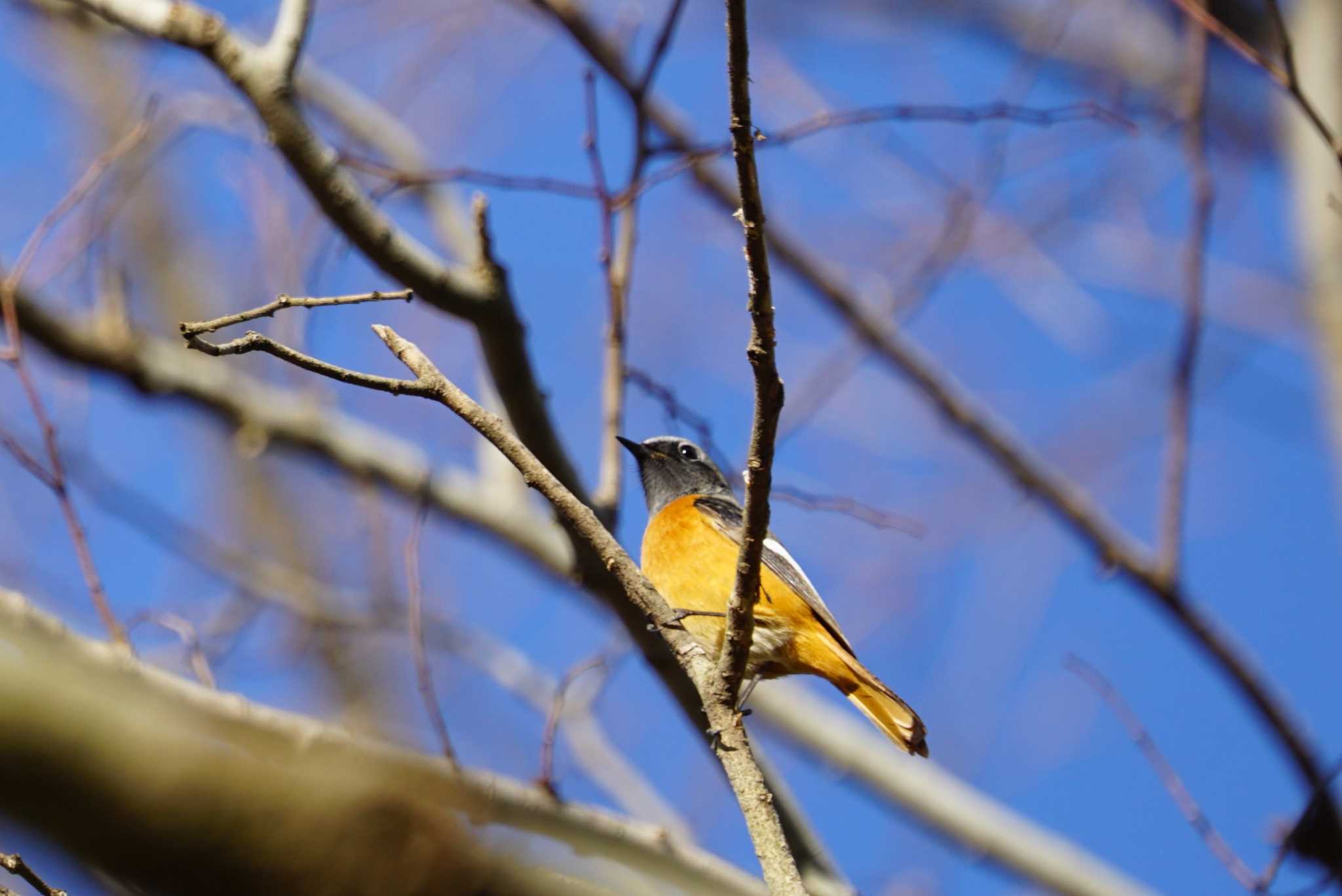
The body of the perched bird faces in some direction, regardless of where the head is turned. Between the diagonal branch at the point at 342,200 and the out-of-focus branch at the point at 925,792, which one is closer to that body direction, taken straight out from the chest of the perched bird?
the diagonal branch

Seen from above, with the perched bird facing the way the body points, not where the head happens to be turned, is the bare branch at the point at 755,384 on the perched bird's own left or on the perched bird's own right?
on the perched bird's own left

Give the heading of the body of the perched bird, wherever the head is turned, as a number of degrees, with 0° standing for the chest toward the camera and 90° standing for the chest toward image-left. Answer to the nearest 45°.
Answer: approximately 90°

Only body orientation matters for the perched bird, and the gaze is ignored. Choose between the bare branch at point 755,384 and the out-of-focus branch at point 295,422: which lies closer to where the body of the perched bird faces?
the out-of-focus branch
